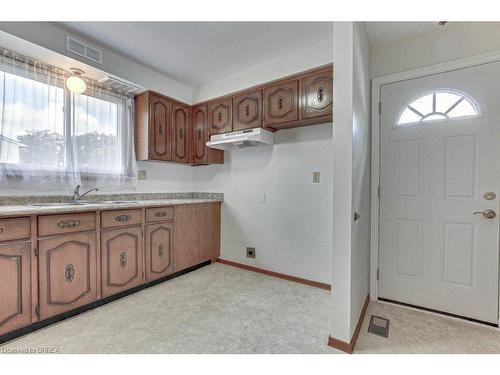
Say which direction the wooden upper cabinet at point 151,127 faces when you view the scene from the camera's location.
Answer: facing the viewer and to the right of the viewer

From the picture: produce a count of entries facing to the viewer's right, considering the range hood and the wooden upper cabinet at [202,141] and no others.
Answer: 0

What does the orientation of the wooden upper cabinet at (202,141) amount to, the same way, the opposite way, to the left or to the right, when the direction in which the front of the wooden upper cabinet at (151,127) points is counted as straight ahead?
to the right

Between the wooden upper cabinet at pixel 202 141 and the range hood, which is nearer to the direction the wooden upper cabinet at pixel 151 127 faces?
the range hood

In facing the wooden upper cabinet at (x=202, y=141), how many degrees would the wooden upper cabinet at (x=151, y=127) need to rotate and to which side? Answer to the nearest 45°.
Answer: approximately 45° to its left

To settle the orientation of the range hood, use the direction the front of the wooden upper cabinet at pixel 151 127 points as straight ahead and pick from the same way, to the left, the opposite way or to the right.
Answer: to the right

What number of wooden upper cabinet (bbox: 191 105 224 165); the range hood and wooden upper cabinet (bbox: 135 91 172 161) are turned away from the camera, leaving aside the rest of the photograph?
0

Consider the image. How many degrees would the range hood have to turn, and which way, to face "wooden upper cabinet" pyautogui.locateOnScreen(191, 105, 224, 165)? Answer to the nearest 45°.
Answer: approximately 90° to its right

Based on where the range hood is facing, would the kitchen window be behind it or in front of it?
in front

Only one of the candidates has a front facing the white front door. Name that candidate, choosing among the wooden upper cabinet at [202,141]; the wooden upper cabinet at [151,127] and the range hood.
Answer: the wooden upper cabinet at [151,127]

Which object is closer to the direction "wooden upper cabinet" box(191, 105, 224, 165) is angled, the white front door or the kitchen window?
the kitchen window

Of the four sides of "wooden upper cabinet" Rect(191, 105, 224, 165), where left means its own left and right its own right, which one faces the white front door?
left

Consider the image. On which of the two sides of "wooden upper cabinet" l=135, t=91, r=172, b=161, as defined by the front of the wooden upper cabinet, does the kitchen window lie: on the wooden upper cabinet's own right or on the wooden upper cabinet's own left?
on the wooden upper cabinet's own right

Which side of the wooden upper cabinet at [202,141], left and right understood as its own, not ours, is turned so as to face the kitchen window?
front

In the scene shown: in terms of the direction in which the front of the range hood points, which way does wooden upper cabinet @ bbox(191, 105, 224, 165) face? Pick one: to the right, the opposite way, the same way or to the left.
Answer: the same way

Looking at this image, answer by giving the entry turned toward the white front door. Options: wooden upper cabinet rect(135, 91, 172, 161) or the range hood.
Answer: the wooden upper cabinet

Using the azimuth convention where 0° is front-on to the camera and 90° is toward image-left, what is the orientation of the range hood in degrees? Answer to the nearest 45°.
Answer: approximately 45°
